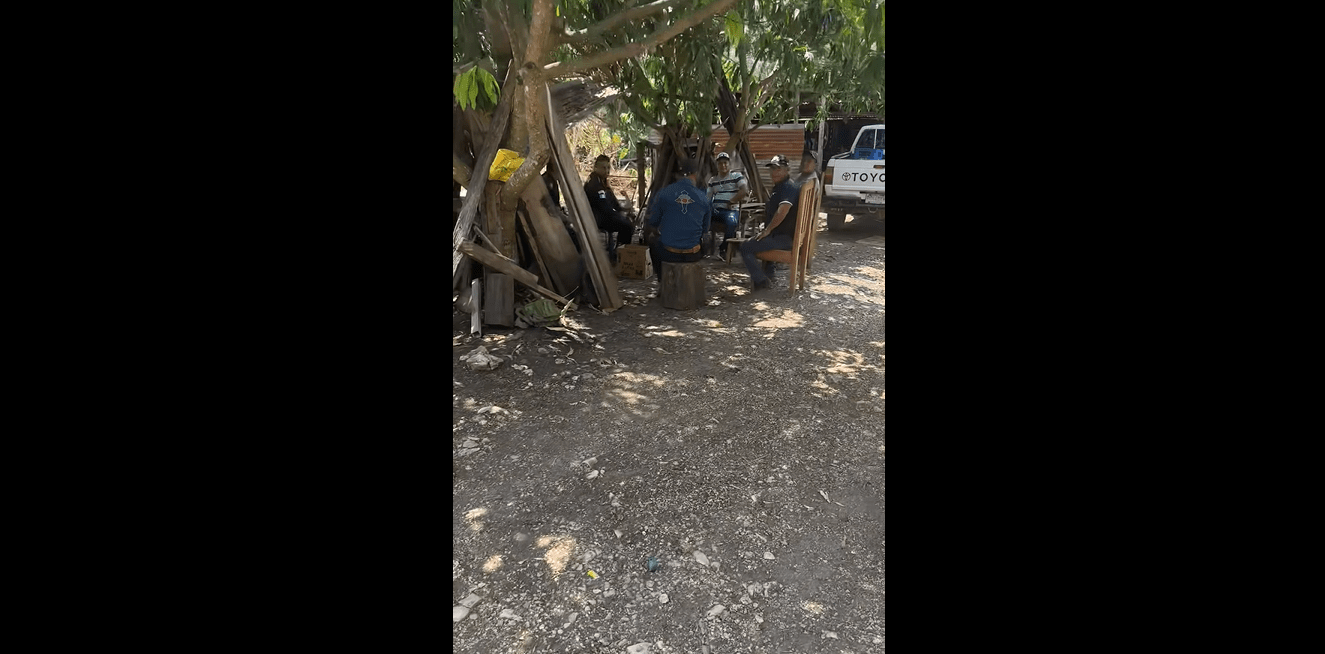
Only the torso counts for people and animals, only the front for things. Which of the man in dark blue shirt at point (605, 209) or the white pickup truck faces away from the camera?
the white pickup truck

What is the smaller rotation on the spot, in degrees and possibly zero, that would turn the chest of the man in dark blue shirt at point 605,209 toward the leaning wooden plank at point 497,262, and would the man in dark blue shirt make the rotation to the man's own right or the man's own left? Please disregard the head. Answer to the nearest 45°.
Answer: approximately 90° to the man's own right

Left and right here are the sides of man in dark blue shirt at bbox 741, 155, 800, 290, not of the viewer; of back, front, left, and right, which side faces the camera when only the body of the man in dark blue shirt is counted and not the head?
left

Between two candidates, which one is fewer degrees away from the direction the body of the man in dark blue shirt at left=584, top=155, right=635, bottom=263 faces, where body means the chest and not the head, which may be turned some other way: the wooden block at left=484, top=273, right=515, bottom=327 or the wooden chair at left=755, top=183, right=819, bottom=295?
the wooden chair

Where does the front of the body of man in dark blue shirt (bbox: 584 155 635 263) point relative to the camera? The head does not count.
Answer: to the viewer's right

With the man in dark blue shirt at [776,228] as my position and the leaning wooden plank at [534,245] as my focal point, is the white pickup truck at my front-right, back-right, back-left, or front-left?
back-right

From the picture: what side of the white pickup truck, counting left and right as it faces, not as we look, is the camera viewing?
back

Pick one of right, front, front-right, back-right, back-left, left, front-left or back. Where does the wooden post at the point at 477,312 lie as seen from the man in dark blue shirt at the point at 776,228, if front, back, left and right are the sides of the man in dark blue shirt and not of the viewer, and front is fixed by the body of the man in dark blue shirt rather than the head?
front-left

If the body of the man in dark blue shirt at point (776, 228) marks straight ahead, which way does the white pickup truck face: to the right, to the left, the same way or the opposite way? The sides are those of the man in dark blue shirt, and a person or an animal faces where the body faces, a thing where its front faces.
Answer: to the right

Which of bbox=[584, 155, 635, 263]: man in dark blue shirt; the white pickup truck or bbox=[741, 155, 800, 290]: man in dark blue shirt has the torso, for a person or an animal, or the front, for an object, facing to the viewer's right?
bbox=[584, 155, 635, 263]: man in dark blue shirt
